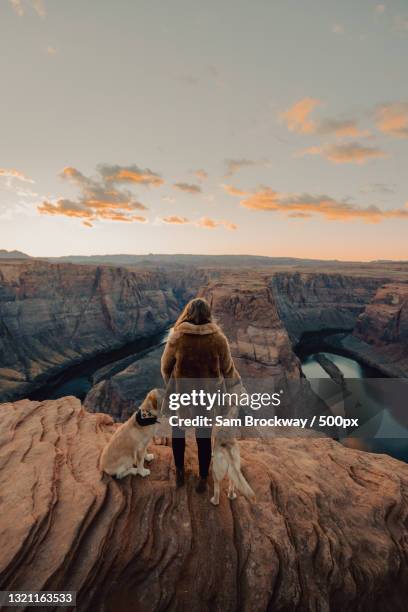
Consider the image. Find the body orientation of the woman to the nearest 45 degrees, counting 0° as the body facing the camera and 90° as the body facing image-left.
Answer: approximately 180°

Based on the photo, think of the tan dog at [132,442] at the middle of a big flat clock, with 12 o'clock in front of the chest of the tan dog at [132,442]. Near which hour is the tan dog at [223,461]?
the tan dog at [223,461] is roughly at 1 o'clock from the tan dog at [132,442].

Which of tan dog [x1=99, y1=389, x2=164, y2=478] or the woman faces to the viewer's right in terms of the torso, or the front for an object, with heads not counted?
the tan dog

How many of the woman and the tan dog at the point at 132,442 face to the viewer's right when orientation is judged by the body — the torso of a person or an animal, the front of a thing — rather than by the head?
1

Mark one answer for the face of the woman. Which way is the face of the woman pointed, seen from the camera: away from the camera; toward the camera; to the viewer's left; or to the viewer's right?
away from the camera

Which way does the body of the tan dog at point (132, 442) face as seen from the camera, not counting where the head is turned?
to the viewer's right

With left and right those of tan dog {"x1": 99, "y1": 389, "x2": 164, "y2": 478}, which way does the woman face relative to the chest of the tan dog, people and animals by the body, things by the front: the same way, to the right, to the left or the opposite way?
to the left
